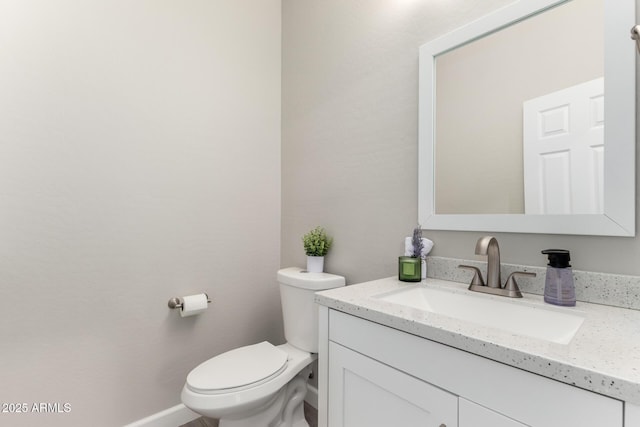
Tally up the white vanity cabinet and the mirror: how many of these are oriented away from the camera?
0

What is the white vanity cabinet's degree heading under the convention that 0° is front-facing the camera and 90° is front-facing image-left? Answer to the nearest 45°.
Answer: approximately 45°

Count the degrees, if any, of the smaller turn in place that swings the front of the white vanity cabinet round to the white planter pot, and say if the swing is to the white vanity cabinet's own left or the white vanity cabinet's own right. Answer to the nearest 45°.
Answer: approximately 90° to the white vanity cabinet's own right

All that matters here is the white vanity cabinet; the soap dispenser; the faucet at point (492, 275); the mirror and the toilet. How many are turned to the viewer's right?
0

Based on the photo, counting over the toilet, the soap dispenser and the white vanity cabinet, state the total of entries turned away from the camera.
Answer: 0

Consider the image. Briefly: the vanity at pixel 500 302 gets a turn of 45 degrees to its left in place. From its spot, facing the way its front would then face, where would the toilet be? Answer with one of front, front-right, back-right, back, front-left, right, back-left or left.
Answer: right

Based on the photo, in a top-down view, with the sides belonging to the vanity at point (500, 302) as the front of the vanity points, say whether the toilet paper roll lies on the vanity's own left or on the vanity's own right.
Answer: on the vanity's own right

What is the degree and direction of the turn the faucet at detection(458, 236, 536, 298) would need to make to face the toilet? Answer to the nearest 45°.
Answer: approximately 45° to its right

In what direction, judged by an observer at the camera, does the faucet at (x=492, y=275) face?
facing the viewer and to the left of the viewer

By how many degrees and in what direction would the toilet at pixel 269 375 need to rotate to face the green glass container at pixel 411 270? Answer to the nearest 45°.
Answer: approximately 90° to its left

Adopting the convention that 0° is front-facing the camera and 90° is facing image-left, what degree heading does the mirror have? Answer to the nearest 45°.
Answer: approximately 45°
